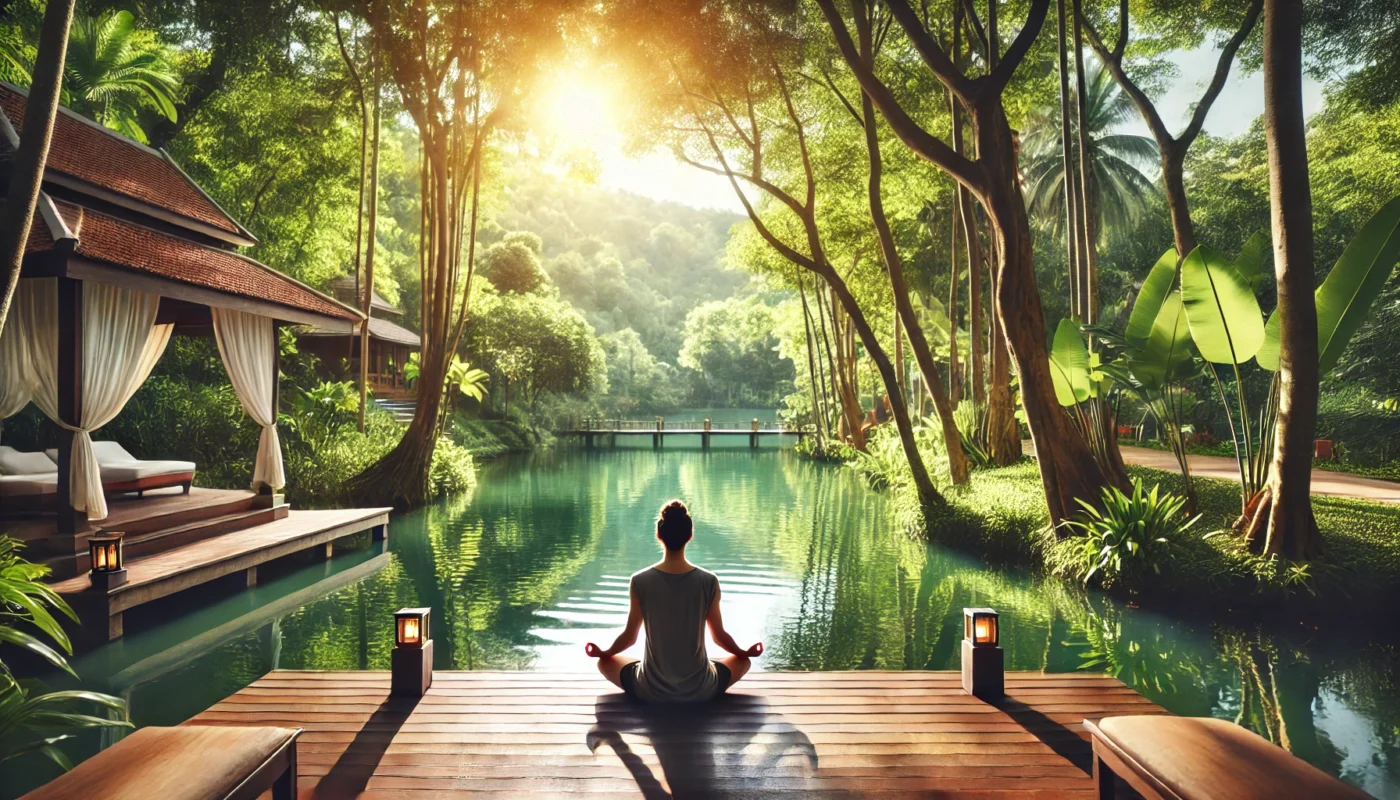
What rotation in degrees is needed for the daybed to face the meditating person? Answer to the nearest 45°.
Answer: approximately 90° to its right

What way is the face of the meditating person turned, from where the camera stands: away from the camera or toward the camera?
away from the camera

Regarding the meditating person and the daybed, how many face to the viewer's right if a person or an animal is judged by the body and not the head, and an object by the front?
1

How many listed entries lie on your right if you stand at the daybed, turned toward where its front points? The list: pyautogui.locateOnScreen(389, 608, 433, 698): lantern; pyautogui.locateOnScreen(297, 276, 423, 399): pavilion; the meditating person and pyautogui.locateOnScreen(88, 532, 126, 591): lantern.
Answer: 3

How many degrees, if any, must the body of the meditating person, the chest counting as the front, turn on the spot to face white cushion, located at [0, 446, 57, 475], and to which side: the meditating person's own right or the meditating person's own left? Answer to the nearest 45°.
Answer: approximately 45° to the meditating person's own left

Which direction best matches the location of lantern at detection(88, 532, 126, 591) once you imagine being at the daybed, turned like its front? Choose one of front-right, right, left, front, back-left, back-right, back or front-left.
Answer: right

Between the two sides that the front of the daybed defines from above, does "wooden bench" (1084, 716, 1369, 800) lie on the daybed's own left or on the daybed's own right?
on the daybed's own right

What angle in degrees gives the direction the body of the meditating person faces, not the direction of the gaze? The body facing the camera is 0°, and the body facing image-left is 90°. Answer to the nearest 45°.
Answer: approximately 180°

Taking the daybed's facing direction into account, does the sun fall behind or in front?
in front

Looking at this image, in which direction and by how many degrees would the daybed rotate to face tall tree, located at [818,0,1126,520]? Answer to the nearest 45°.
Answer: approximately 45° to its right

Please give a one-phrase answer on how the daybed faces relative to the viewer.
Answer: facing to the right of the viewer

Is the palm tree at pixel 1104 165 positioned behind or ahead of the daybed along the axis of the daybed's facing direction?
ahead

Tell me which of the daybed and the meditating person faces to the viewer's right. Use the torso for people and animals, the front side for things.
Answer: the daybed
